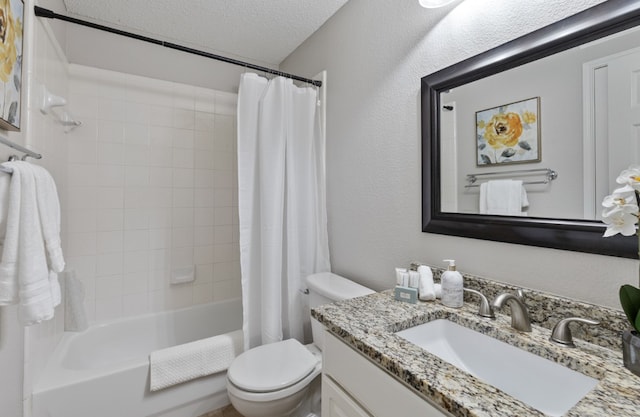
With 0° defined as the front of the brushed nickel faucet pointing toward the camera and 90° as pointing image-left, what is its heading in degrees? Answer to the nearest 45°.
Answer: approximately 45°

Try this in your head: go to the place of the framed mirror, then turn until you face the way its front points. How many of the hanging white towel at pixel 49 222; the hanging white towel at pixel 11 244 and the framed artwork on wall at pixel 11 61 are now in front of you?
3

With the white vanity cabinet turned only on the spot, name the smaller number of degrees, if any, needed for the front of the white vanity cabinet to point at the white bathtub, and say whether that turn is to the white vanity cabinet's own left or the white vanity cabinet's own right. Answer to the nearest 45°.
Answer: approximately 45° to the white vanity cabinet's own right

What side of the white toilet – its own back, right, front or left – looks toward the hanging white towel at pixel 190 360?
right

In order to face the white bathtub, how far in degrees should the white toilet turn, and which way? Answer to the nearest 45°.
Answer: approximately 45° to its right

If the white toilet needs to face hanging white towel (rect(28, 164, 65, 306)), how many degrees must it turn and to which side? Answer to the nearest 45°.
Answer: approximately 45° to its right

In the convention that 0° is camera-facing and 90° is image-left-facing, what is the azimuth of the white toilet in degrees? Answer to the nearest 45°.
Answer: approximately 45°
